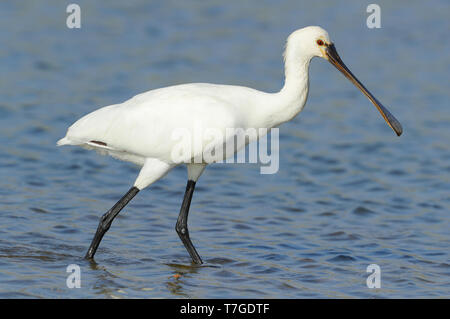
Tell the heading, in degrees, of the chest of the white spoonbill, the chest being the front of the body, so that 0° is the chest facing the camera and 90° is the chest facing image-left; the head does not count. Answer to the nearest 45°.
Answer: approximately 270°
